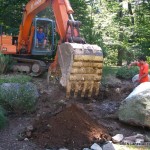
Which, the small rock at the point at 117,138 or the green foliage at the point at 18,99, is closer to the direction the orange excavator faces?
the small rock

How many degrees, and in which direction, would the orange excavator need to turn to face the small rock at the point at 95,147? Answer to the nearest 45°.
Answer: approximately 45° to its right

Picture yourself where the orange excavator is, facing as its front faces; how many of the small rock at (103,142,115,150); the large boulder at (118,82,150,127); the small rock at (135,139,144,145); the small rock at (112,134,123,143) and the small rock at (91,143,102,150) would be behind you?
0

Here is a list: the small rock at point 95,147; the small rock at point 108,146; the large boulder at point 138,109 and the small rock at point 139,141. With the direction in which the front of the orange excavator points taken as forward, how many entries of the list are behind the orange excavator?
0

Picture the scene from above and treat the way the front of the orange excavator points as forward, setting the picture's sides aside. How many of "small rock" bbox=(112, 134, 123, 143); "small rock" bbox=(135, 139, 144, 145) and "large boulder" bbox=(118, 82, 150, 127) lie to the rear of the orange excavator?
0

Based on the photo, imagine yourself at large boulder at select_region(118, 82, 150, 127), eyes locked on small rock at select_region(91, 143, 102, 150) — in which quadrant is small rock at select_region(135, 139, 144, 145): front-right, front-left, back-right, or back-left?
front-left

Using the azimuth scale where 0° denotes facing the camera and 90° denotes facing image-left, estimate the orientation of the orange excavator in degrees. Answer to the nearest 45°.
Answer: approximately 315°

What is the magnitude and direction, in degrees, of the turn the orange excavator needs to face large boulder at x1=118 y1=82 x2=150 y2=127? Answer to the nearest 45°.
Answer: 0° — it already faces it

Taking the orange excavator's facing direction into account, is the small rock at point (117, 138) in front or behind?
in front

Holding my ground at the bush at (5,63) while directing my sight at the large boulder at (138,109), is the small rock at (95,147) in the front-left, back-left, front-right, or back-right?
front-right

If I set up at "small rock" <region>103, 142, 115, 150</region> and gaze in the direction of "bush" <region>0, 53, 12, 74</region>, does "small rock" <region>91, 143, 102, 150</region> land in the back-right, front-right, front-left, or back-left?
front-left

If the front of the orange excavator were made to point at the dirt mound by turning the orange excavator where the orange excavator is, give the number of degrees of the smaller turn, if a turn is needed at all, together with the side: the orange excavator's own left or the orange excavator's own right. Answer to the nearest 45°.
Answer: approximately 45° to the orange excavator's own right

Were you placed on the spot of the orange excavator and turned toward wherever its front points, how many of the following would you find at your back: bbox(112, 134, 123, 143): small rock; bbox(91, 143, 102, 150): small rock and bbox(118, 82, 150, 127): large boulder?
0

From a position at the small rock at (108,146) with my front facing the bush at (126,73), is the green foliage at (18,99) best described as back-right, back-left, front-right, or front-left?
front-left

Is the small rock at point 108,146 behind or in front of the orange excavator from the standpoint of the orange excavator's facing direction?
in front

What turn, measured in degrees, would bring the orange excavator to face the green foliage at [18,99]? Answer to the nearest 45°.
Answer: approximately 90° to its right

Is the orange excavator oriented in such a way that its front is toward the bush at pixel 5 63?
no

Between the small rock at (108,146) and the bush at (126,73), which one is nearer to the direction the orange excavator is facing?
the small rock

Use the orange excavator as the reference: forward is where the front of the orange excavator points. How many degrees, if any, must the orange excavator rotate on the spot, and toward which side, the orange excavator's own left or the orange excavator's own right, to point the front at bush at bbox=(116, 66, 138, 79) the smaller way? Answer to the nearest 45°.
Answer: approximately 90° to the orange excavator's own left

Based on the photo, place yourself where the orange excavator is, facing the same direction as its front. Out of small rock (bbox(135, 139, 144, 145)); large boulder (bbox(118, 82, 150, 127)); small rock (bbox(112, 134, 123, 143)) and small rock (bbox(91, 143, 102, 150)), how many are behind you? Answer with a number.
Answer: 0
